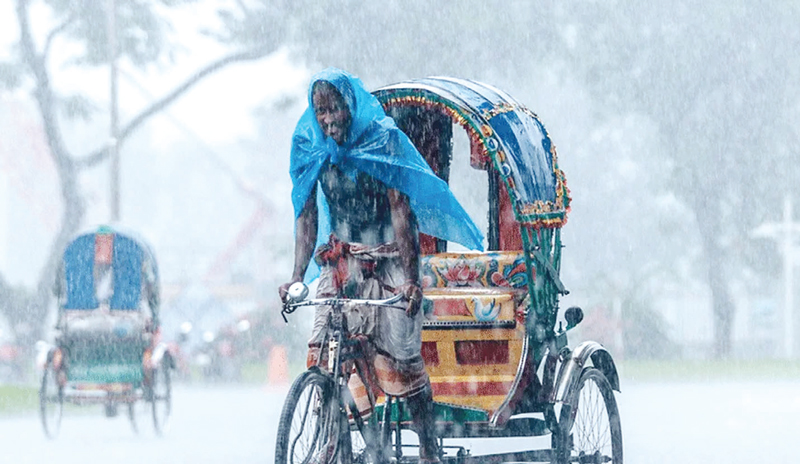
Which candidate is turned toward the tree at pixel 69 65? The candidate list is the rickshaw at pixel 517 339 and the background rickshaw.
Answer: the background rickshaw

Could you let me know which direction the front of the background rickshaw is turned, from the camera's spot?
facing away from the viewer

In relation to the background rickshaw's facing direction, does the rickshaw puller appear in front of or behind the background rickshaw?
behind

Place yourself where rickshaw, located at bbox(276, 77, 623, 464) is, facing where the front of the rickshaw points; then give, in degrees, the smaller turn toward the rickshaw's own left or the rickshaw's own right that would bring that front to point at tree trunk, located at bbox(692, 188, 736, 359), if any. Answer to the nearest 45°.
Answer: approximately 135° to the rickshaw's own right

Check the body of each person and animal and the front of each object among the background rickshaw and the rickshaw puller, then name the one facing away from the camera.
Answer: the background rickshaw

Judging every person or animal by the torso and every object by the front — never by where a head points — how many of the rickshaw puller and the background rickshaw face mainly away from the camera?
1

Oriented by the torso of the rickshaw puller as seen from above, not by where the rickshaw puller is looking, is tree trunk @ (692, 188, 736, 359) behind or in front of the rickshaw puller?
behind

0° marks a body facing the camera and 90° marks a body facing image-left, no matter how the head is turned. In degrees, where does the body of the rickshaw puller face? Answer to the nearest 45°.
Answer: approximately 45°

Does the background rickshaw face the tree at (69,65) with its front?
yes

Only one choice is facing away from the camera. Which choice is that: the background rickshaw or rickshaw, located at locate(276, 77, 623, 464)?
the background rickshaw

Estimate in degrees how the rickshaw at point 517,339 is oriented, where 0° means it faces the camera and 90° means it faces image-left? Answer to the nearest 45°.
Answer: approximately 45°
